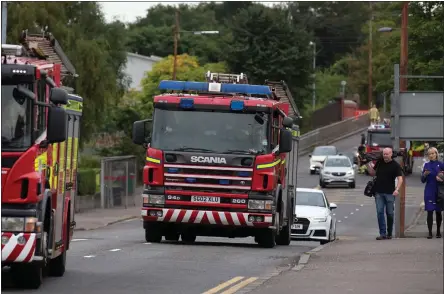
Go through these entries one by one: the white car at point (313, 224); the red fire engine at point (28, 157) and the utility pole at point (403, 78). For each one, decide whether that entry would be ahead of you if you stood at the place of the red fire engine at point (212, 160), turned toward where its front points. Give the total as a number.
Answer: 1

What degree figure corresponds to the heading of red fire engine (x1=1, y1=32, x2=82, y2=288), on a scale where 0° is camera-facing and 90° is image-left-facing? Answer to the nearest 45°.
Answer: approximately 0°

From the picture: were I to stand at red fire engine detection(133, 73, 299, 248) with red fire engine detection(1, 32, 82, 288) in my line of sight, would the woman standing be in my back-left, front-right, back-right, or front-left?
back-left

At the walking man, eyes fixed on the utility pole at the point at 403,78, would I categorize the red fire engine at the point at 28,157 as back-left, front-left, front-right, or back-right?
back-left

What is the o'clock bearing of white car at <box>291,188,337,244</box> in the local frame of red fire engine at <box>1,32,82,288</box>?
The white car is roughly at 7 o'clock from the red fire engine.

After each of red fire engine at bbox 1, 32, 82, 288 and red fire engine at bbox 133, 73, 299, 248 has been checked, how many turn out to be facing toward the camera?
2

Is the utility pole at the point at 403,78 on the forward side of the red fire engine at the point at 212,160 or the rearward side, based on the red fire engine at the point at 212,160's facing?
on the rearward side
